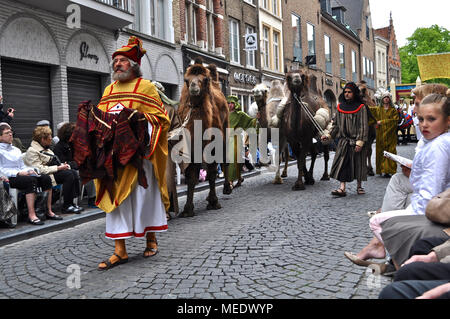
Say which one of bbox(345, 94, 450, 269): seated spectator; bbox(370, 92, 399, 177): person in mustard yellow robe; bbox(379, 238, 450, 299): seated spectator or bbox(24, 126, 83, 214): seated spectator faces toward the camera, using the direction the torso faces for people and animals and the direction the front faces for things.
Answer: the person in mustard yellow robe

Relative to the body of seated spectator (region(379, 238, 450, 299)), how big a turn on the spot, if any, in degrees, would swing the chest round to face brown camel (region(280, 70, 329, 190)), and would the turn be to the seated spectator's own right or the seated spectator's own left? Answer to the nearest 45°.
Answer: approximately 90° to the seated spectator's own right

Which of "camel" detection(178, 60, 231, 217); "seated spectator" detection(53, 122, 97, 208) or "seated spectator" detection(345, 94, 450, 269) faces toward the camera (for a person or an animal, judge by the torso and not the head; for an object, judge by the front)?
the camel

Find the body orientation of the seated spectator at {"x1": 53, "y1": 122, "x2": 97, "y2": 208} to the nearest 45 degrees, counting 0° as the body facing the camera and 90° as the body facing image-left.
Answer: approximately 270°

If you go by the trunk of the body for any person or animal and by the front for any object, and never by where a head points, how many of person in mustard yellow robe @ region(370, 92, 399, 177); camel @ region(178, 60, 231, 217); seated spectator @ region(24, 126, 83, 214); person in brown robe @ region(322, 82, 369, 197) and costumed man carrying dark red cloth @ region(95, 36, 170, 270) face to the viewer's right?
1

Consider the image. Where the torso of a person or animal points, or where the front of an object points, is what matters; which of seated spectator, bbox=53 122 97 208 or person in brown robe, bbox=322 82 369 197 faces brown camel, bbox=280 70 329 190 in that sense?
the seated spectator

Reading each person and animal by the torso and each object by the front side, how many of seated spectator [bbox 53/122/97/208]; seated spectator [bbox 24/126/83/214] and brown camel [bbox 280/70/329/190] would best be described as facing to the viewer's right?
2

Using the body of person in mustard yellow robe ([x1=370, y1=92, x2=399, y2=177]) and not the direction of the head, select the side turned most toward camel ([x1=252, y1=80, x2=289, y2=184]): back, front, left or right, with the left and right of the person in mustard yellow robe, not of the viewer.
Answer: right

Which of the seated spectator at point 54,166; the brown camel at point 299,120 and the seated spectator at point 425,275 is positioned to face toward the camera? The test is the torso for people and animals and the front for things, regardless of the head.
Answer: the brown camel

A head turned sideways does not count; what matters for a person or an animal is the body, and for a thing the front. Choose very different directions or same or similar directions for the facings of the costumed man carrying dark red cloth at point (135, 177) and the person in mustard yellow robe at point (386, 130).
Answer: same or similar directions

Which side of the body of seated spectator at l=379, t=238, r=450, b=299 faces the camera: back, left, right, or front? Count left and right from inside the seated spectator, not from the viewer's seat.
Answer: left

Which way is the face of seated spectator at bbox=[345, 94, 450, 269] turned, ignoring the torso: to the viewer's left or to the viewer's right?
to the viewer's left

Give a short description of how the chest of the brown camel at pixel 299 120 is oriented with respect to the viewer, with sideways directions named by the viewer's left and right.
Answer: facing the viewer

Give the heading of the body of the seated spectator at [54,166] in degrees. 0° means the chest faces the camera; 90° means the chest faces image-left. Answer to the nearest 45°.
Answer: approximately 270°

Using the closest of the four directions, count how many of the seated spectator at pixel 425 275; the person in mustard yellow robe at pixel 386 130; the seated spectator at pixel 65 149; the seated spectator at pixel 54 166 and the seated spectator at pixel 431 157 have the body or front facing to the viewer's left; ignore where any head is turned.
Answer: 2

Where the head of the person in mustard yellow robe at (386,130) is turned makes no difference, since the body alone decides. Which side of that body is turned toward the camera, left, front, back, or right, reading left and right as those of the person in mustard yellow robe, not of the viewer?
front

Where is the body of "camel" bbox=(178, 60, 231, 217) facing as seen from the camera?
toward the camera

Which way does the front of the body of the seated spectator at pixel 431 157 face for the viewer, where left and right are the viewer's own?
facing to the left of the viewer
